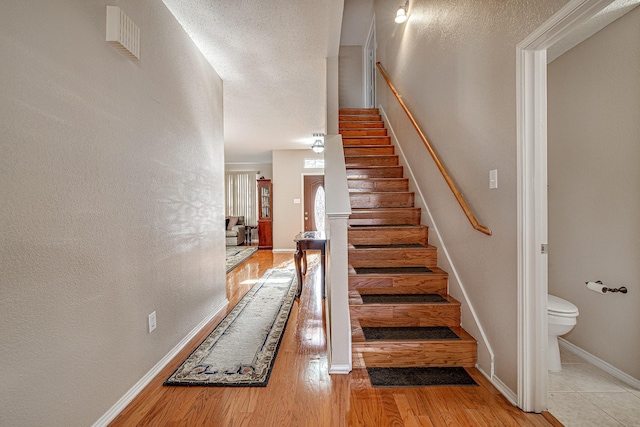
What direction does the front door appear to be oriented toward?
toward the camera

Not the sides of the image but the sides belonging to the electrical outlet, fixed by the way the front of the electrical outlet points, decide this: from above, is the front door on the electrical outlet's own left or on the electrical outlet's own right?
on the electrical outlet's own left

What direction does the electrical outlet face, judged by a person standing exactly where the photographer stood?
facing the viewer and to the right of the viewer

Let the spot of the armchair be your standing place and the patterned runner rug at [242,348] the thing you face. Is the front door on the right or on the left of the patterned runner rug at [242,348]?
left

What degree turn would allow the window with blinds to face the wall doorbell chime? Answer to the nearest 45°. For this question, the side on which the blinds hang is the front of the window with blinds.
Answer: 0° — it already faces it

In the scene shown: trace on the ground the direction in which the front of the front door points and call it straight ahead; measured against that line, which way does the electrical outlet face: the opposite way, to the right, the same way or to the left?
to the left

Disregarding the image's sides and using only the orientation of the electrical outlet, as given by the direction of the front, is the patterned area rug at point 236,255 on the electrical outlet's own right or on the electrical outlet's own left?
on the electrical outlet's own left

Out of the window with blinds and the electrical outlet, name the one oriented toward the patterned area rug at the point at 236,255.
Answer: the window with blinds

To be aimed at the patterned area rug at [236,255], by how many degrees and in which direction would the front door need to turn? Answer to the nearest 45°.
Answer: approximately 45° to its right

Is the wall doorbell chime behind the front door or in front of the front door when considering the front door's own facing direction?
in front

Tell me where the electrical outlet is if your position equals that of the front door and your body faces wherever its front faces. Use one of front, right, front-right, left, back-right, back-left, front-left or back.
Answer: front

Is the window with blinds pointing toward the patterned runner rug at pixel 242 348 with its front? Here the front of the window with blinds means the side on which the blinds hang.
yes

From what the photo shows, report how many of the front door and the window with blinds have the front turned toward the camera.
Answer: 2

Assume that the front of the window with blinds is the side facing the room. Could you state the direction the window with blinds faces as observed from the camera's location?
facing the viewer
